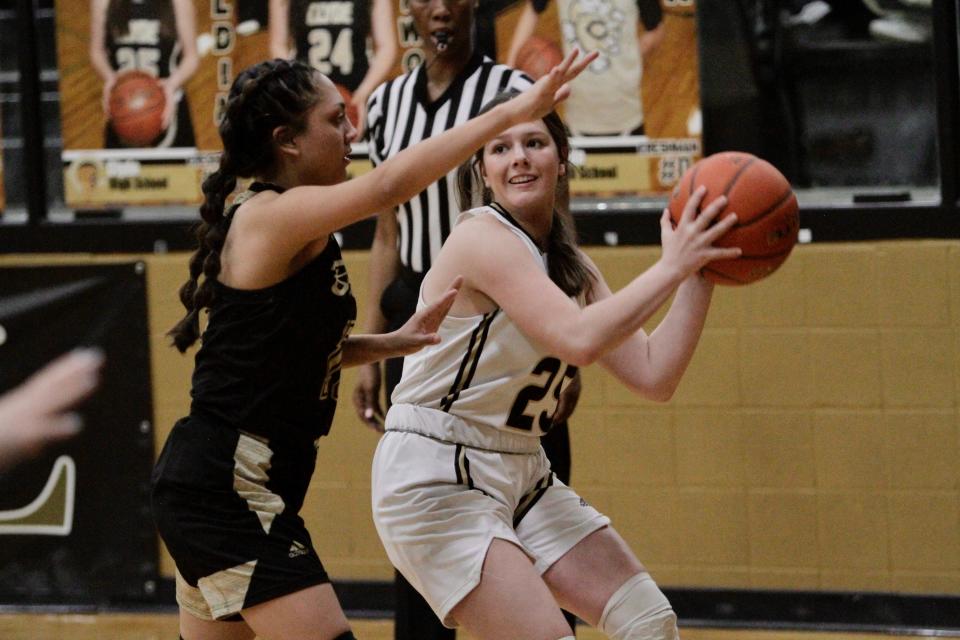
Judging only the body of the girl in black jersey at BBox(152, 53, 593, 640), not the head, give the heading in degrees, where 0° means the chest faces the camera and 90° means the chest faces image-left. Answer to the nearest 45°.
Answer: approximately 270°

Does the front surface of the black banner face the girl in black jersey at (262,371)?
yes

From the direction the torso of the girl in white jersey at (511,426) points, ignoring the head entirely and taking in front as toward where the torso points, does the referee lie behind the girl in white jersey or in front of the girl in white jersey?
behind

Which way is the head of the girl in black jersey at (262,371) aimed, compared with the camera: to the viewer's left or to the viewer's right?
to the viewer's right

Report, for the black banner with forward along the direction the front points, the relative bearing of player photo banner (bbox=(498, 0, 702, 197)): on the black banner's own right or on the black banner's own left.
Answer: on the black banner's own left

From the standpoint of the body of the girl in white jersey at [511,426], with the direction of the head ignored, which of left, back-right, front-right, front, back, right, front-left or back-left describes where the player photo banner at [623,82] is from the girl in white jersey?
back-left

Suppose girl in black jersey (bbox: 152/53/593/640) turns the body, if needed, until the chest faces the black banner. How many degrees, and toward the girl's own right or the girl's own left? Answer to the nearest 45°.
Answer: approximately 90° to the girl's own left
